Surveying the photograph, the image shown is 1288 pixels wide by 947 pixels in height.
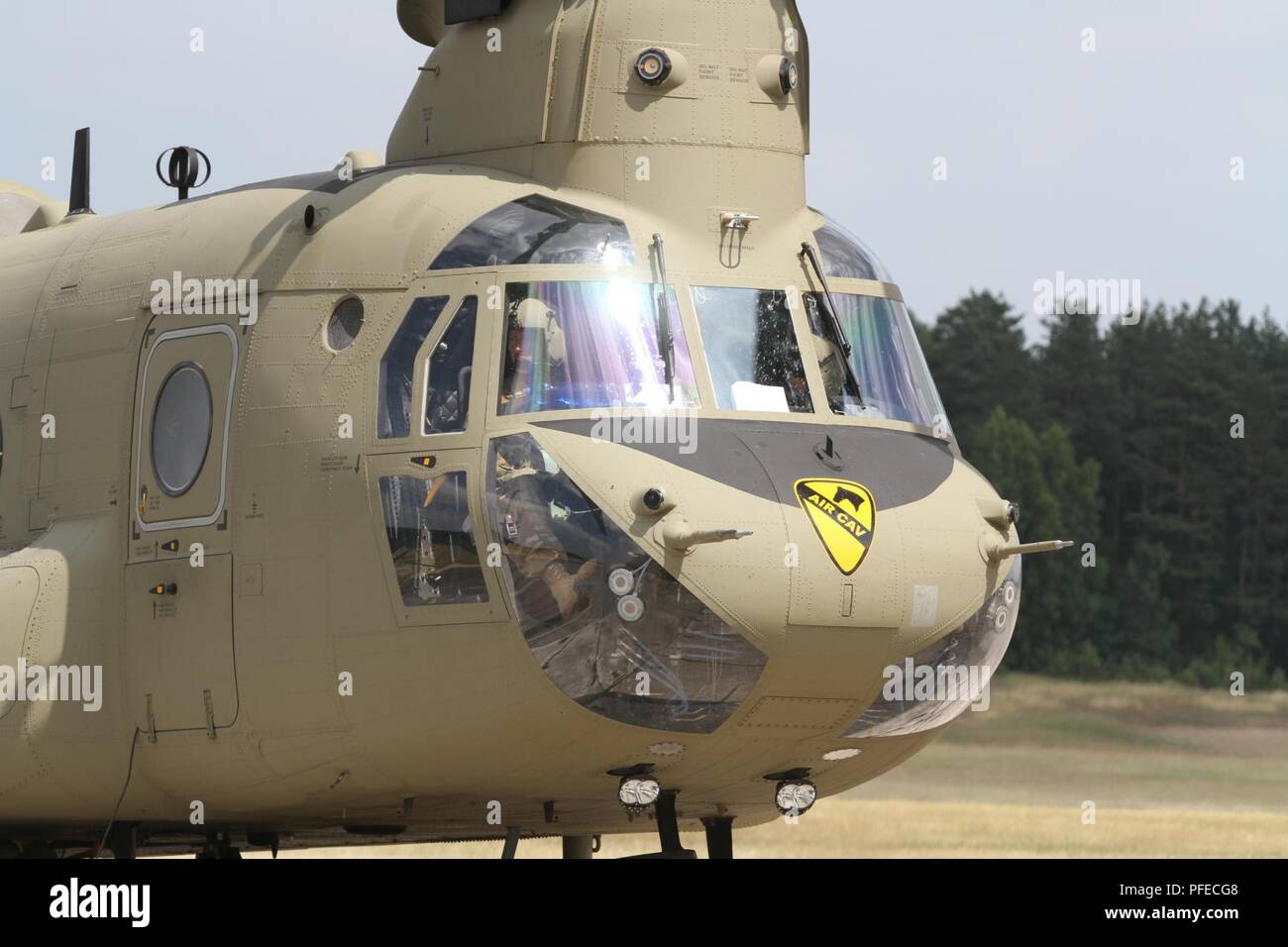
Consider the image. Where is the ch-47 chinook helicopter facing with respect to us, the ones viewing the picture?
facing the viewer and to the right of the viewer
